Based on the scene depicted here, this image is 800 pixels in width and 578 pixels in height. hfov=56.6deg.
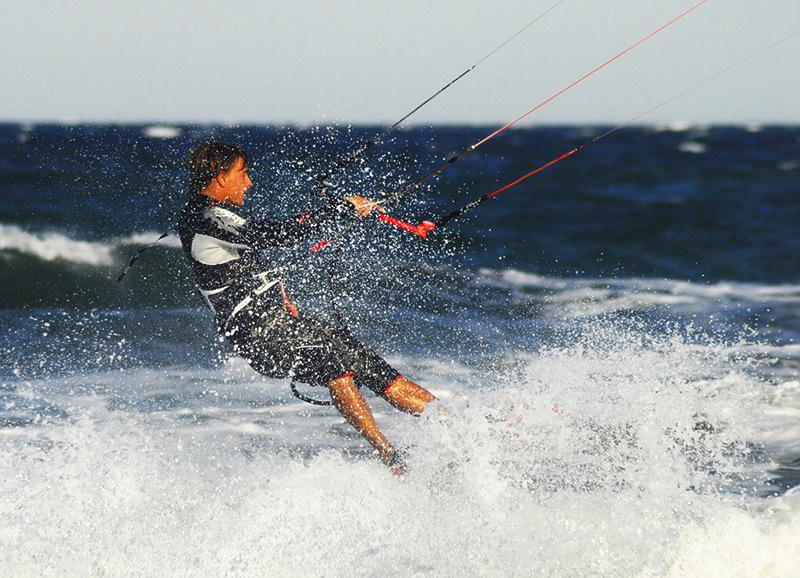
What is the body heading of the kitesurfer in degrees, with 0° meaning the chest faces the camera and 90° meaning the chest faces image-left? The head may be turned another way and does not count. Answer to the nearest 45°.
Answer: approximately 270°
